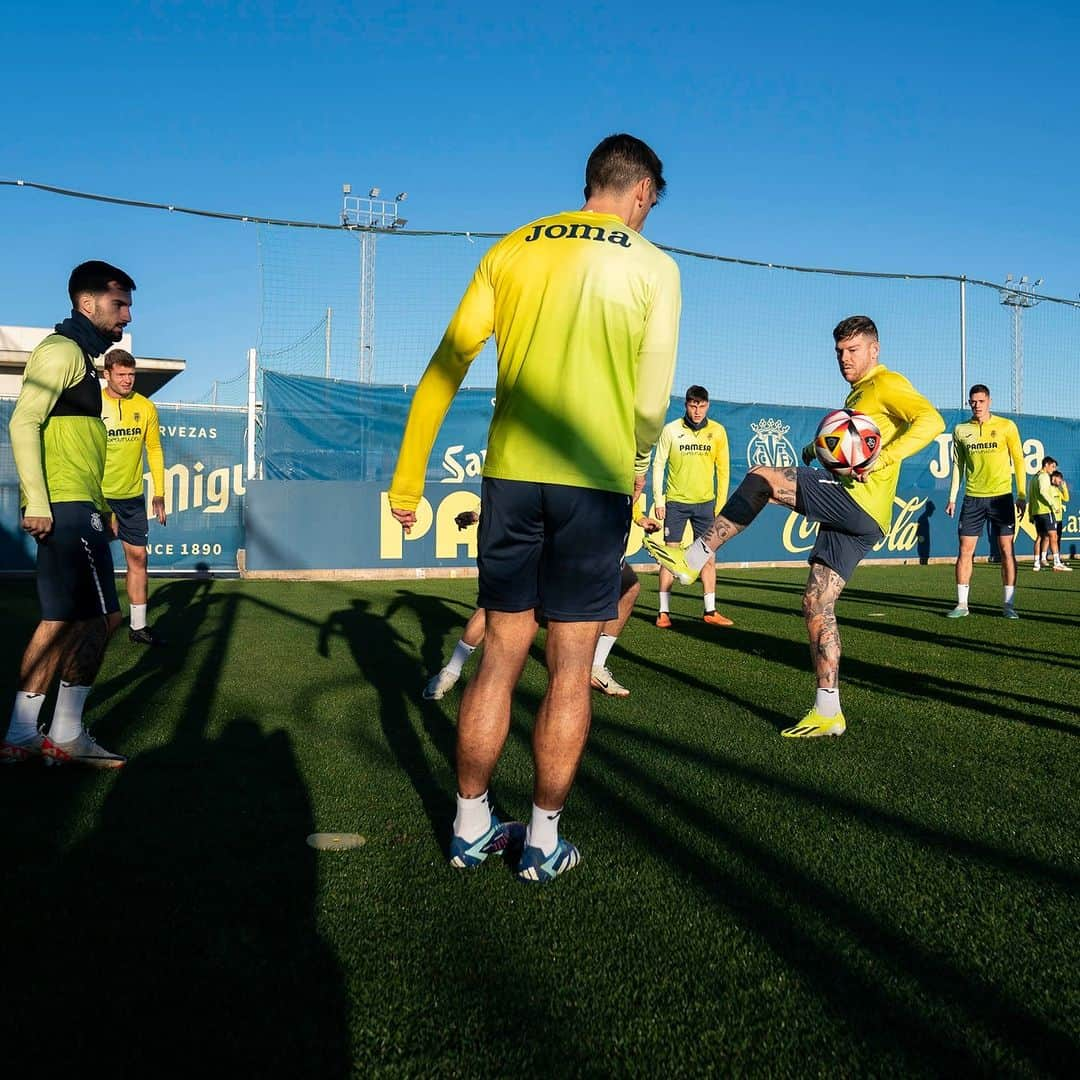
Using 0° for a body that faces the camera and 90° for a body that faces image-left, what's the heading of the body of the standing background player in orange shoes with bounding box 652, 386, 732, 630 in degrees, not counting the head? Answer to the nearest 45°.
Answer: approximately 0°

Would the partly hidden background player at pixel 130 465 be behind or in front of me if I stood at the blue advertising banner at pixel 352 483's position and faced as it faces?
in front

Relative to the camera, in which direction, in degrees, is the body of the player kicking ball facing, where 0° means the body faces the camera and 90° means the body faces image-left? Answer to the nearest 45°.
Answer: approximately 90°

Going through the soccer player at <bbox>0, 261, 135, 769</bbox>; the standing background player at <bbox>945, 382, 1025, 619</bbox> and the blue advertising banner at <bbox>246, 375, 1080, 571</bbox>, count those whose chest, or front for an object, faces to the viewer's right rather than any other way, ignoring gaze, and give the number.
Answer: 1

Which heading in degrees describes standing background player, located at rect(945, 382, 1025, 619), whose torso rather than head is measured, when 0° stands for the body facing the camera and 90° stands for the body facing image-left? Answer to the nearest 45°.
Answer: approximately 0°

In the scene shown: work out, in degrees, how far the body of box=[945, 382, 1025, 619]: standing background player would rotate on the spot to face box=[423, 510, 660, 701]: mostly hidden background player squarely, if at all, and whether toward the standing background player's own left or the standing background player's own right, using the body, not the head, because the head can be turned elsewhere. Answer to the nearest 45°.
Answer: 0° — they already face them

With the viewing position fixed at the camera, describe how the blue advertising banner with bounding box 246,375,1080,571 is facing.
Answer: facing the viewer

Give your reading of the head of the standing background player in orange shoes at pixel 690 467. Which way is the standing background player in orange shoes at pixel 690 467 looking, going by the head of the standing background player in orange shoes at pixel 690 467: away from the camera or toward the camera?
toward the camera

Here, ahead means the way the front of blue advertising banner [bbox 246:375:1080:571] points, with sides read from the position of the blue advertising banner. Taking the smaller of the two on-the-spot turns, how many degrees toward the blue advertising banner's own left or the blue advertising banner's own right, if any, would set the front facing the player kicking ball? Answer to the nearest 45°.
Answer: approximately 45° to the blue advertising banner's own left

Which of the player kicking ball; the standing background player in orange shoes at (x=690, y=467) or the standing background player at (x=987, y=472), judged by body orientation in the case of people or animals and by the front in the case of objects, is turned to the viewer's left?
the player kicking ball

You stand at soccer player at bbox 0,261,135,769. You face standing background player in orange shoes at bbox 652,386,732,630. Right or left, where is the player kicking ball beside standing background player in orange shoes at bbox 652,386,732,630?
right

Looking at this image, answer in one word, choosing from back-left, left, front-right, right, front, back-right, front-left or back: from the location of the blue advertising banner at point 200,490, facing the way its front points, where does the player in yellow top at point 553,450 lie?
front

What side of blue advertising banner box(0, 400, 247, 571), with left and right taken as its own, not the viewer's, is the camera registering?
front

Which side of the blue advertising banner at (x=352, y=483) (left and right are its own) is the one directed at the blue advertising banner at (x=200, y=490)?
right
